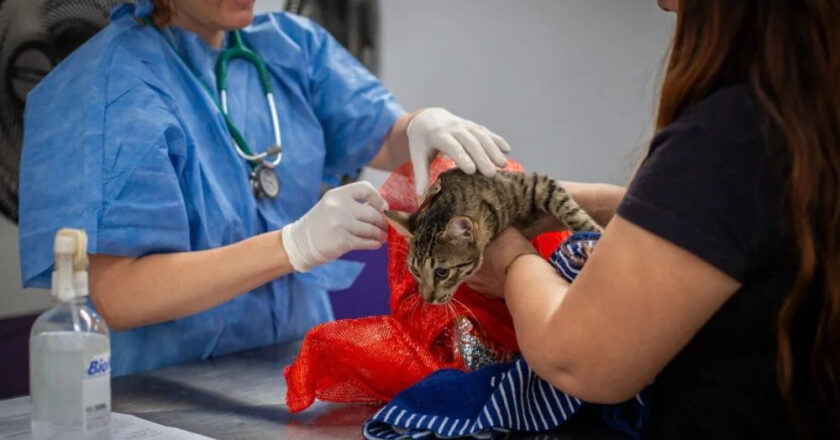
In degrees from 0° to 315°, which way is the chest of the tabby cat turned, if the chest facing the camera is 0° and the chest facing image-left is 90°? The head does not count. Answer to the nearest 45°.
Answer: approximately 45°

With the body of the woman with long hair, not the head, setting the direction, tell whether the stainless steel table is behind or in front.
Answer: in front

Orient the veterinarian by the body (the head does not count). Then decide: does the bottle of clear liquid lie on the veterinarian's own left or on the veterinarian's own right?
on the veterinarian's own right

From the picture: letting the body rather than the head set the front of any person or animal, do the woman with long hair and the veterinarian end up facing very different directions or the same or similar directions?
very different directions

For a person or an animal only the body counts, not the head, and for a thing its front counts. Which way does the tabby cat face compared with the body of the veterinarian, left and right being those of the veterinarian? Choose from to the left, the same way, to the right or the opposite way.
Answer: to the right

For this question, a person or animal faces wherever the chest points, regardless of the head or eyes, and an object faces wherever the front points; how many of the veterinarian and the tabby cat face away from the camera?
0

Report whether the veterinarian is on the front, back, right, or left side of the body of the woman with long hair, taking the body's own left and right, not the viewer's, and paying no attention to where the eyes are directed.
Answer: front

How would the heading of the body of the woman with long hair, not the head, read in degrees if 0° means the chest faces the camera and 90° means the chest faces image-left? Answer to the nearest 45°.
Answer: approximately 135°
